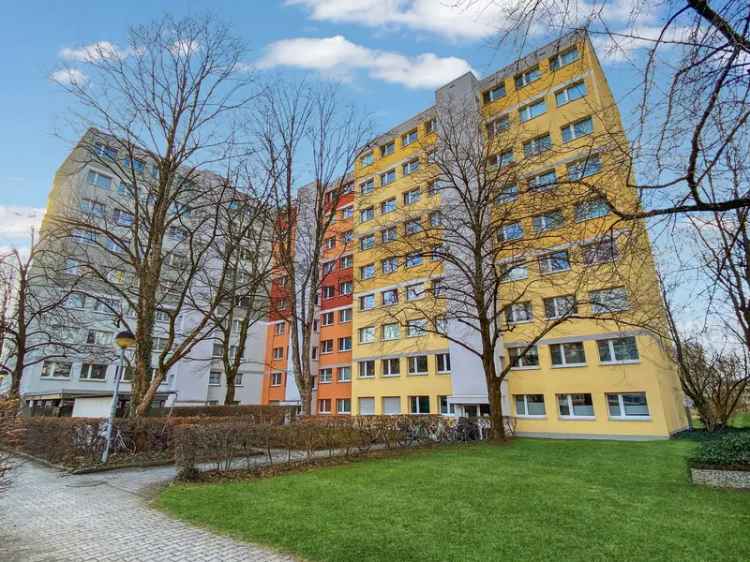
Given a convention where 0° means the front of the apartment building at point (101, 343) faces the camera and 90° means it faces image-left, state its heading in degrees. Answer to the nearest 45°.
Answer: approximately 315°

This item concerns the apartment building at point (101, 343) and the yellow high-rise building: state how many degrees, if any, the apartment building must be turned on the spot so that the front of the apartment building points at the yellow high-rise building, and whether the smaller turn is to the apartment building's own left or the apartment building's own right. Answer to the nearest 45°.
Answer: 0° — it already faces it

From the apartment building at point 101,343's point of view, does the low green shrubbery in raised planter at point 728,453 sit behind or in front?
in front

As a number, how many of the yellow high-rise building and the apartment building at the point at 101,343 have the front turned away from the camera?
0

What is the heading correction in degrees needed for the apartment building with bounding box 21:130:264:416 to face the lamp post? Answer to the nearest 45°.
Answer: approximately 45° to its right

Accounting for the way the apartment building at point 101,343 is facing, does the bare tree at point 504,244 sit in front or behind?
in front

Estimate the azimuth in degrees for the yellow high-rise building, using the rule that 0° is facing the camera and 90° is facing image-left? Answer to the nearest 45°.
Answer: approximately 45°

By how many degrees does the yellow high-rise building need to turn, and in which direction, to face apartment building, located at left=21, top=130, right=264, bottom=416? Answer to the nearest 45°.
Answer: approximately 45° to its right

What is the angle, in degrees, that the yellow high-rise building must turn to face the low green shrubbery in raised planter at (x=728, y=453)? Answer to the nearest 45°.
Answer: approximately 45° to its left
